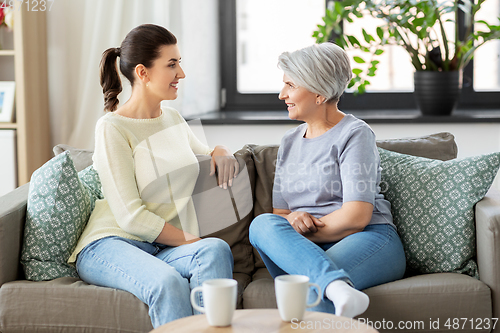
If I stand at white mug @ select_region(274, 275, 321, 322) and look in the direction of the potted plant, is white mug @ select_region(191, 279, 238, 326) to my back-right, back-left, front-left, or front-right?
back-left

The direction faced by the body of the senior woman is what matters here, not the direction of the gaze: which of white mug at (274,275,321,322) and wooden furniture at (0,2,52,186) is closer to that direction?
the white mug

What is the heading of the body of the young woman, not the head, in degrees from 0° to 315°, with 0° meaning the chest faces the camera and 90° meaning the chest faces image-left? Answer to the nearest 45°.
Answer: approximately 315°

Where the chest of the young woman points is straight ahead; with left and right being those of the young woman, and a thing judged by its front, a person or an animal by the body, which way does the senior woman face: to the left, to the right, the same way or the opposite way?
to the right

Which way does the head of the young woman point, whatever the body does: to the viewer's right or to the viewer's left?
to the viewer's right

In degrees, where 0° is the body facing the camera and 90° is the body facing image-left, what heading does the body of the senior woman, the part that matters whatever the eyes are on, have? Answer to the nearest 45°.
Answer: approximately 45°

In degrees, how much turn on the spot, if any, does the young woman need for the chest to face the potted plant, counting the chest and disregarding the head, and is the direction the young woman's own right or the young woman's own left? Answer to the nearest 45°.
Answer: approximately 90° to the young woman's own left

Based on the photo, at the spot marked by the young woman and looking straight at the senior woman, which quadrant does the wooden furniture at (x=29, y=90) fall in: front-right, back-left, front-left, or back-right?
back-left
